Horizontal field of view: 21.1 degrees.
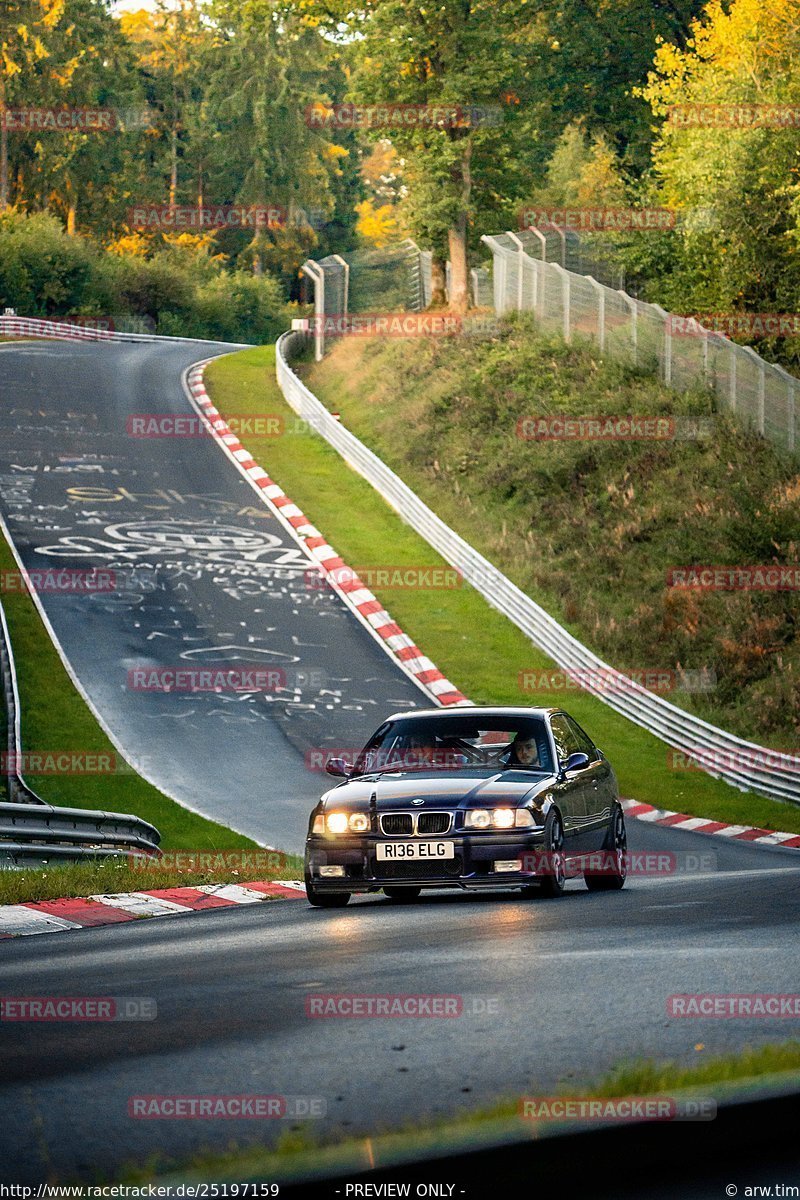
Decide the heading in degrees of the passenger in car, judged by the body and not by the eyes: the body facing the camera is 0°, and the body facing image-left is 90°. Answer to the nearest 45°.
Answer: approximately 0°

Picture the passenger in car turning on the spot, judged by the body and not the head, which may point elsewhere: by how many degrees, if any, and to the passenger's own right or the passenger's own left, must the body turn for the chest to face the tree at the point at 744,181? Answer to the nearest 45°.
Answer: approximately 180°

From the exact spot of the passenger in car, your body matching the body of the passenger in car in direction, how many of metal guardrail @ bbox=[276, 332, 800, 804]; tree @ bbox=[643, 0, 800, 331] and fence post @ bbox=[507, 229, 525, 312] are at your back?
3

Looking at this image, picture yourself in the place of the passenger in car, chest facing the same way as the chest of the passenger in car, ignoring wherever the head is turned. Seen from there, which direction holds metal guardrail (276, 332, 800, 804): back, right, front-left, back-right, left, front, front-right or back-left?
back

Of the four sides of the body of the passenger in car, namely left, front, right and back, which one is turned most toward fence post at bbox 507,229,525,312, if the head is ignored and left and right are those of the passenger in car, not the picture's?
back

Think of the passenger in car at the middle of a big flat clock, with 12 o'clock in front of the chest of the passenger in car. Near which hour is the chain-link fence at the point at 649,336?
The chain-link fence is roughly at 6 o'clock from the passenger in car.

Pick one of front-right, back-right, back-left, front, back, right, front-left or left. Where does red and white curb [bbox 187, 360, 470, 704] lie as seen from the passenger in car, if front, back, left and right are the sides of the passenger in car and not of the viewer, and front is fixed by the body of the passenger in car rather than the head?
back

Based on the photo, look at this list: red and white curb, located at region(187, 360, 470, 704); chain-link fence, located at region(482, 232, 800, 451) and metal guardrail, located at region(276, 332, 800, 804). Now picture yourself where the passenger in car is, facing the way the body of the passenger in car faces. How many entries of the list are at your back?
3

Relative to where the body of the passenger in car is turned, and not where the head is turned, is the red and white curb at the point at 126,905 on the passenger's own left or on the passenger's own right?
on the passenger's own right
